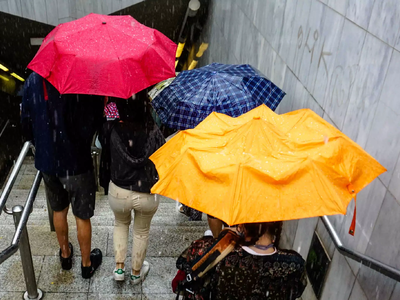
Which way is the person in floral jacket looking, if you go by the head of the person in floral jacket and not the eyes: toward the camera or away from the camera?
away from the camera

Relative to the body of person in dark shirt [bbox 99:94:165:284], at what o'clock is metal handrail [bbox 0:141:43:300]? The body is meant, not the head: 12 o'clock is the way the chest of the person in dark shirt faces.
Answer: The metal handrail is roughly at 9 o'clock from the person in dark shirt.

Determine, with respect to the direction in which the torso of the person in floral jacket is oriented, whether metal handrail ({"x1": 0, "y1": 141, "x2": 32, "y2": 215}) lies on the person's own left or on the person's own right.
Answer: on the person's own left

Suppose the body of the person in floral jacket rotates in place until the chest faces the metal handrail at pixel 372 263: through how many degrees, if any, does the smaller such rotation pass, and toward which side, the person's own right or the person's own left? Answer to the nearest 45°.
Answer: approximately 90° to the person's own right

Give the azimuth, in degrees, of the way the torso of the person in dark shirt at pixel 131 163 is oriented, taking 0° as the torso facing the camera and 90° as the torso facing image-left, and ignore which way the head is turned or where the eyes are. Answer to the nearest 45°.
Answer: approximately 180°

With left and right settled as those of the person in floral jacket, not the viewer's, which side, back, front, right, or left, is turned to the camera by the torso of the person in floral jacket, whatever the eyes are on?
back

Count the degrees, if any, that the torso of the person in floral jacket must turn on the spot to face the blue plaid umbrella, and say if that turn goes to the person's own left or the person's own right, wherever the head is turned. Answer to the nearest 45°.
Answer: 0° — they already face it

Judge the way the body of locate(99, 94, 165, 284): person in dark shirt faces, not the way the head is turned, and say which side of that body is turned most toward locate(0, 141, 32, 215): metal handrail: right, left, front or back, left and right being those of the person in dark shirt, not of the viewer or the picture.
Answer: left

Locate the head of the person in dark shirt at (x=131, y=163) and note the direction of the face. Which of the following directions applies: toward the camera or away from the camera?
away from the camera

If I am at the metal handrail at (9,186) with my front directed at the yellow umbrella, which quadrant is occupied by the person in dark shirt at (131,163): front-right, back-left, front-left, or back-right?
front-left

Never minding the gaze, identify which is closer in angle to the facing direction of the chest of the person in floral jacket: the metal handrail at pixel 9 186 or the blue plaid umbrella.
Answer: the blue plaid umbrella

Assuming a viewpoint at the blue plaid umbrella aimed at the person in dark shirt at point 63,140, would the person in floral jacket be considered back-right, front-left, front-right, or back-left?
front-left

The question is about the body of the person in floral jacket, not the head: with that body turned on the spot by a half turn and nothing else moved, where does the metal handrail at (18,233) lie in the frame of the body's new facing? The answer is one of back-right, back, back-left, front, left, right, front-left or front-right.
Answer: right

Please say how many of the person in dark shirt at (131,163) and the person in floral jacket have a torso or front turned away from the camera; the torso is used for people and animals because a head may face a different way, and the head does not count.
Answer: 2
